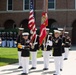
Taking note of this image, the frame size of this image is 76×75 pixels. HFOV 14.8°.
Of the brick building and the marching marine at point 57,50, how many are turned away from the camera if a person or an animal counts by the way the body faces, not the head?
0

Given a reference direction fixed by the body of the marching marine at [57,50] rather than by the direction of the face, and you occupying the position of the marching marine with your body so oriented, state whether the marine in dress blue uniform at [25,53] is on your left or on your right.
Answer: on your right

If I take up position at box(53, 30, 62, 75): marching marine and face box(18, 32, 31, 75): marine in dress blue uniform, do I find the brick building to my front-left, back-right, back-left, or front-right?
front-right

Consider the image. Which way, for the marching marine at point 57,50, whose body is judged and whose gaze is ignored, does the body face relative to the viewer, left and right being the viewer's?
facing the viewer and to the left of the viewer

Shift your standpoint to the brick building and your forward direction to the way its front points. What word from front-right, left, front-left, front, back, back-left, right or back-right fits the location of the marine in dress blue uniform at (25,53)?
front

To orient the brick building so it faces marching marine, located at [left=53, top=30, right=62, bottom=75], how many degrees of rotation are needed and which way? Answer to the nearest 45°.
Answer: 0° — it already faces them

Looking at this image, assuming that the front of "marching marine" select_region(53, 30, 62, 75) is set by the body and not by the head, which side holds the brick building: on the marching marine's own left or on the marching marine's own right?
on the marching marine's own right

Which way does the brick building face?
toward the camera
